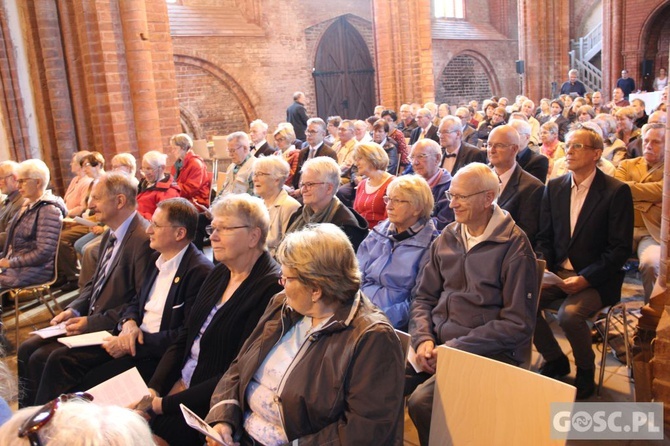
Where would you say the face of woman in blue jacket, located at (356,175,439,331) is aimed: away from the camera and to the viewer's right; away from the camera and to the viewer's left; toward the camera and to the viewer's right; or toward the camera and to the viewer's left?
toward the camera and to the viewer's left

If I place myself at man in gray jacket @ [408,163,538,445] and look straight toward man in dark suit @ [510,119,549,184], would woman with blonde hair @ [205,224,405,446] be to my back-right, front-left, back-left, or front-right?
back-left

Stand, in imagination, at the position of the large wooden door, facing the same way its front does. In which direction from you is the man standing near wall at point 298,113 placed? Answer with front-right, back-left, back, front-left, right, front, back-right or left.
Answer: front

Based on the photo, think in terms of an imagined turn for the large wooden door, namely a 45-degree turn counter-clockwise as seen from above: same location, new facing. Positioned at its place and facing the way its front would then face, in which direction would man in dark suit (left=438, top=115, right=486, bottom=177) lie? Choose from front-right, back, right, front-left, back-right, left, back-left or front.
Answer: front-right

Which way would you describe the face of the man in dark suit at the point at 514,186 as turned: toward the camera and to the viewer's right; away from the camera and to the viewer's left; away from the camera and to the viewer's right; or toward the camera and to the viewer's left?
toward the camera and to the viewer's left

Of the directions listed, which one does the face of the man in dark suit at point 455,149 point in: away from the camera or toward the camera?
toward the camera

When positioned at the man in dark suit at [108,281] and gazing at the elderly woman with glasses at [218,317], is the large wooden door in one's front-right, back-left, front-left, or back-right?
back-left

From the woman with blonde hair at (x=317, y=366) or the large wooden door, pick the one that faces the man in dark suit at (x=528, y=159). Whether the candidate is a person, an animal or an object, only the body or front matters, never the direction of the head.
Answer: the large wooden door

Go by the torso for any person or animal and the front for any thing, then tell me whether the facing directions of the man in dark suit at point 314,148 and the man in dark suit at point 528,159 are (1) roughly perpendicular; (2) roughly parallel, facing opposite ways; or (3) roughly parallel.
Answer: roughly parallel

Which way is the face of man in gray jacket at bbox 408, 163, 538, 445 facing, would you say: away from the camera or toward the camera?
toward the camera

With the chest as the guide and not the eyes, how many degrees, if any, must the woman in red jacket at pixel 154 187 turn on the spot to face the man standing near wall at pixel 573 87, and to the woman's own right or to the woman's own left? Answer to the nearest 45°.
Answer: approximately 180°

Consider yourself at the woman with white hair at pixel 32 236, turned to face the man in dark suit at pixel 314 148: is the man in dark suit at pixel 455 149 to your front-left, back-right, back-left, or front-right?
front-right

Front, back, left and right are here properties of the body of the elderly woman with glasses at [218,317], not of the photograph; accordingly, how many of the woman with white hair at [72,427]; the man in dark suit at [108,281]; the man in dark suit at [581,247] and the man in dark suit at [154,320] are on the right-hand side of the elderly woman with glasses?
2

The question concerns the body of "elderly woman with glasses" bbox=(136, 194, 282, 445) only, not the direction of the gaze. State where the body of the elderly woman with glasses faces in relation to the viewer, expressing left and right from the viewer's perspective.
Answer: facing the viewer and to the left of the viewer

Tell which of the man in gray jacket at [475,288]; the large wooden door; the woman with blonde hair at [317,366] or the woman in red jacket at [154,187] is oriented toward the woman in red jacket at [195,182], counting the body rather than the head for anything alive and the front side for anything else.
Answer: the large wooden door

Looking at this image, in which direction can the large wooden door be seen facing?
toward the camera

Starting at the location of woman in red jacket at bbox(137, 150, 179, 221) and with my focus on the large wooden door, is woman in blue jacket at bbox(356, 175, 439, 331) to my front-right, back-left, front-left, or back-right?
back-right
